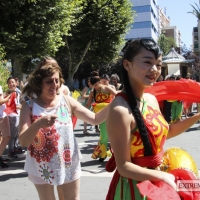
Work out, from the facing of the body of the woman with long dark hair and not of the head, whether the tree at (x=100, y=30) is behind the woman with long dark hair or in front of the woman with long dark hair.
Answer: behind

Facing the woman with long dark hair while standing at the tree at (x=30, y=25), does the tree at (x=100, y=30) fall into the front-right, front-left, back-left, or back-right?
back-left
